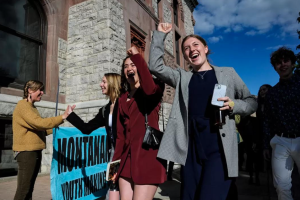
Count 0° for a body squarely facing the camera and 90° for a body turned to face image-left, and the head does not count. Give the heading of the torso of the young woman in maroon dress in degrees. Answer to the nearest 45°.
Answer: approximately 45°

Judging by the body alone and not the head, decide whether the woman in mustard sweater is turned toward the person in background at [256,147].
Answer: yes

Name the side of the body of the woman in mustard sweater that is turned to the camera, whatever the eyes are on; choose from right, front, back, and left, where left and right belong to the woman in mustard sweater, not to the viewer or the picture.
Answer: right

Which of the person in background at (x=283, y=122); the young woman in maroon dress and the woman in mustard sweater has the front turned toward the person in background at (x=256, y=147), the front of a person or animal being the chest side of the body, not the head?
the woman in mustard sweater

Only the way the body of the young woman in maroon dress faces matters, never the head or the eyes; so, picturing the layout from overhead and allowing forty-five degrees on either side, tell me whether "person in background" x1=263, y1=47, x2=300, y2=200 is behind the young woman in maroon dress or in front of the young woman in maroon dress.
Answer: behind

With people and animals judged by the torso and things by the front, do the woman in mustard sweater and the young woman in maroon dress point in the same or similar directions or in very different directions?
very different directions

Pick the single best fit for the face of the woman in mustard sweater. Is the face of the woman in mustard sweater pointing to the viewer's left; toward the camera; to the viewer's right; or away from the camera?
to the viewer's right

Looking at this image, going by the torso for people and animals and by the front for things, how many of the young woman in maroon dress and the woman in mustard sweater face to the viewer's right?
1

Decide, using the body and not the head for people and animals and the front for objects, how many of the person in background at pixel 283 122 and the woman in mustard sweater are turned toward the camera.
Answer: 1

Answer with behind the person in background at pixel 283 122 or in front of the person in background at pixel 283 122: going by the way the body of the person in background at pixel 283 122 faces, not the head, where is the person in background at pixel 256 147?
behind
